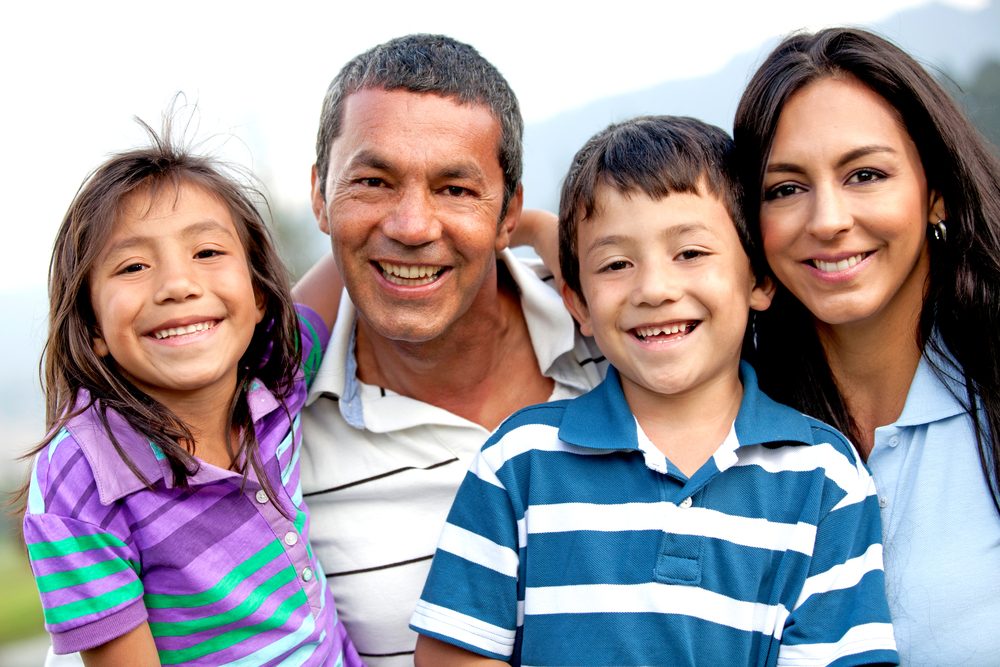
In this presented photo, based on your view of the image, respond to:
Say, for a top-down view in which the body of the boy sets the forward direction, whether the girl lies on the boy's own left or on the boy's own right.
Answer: on the boy's own right

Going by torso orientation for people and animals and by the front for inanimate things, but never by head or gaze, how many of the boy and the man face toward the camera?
2

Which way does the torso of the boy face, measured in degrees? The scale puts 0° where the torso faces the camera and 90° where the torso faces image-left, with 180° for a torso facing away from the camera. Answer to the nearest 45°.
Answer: approximately 0°

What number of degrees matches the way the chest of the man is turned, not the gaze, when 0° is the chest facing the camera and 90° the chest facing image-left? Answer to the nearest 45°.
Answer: approximately 0°
